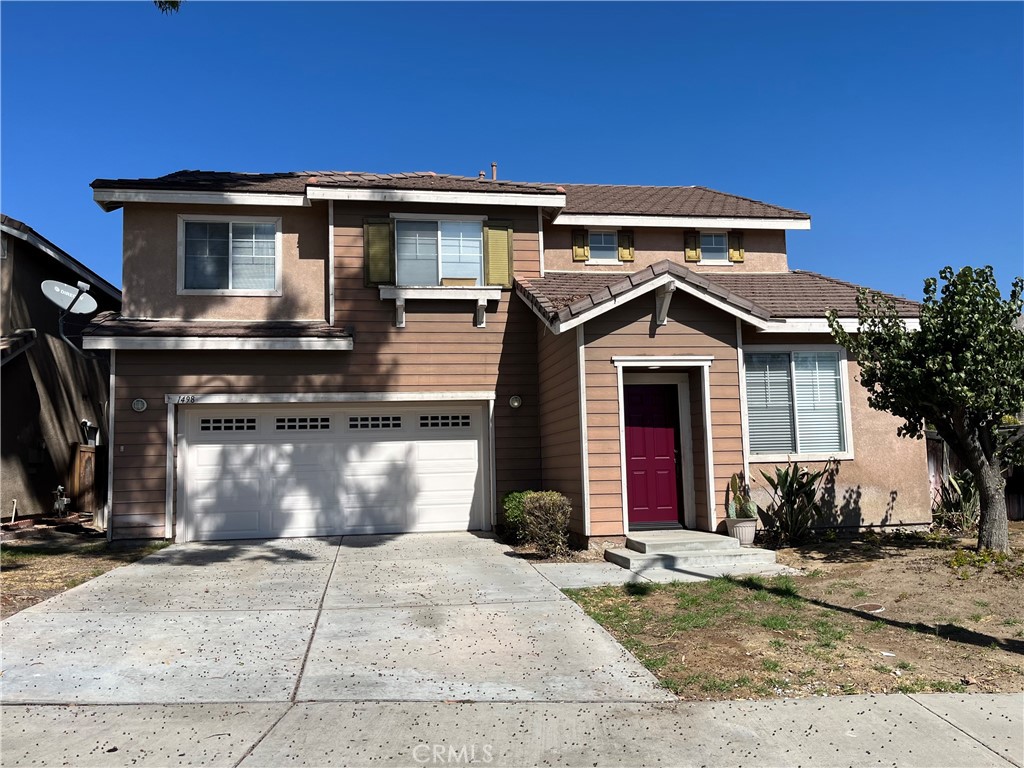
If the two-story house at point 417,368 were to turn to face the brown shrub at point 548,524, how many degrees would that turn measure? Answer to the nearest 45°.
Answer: approximately 45° to its left

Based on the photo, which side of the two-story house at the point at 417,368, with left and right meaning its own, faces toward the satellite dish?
right

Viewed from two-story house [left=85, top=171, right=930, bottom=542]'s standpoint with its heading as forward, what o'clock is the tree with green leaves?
The tree with green leaves is roughly at 10 o'clock from the two-story house.

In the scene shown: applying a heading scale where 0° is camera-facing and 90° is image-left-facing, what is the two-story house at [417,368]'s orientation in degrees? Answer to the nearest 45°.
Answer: approximately 0°
